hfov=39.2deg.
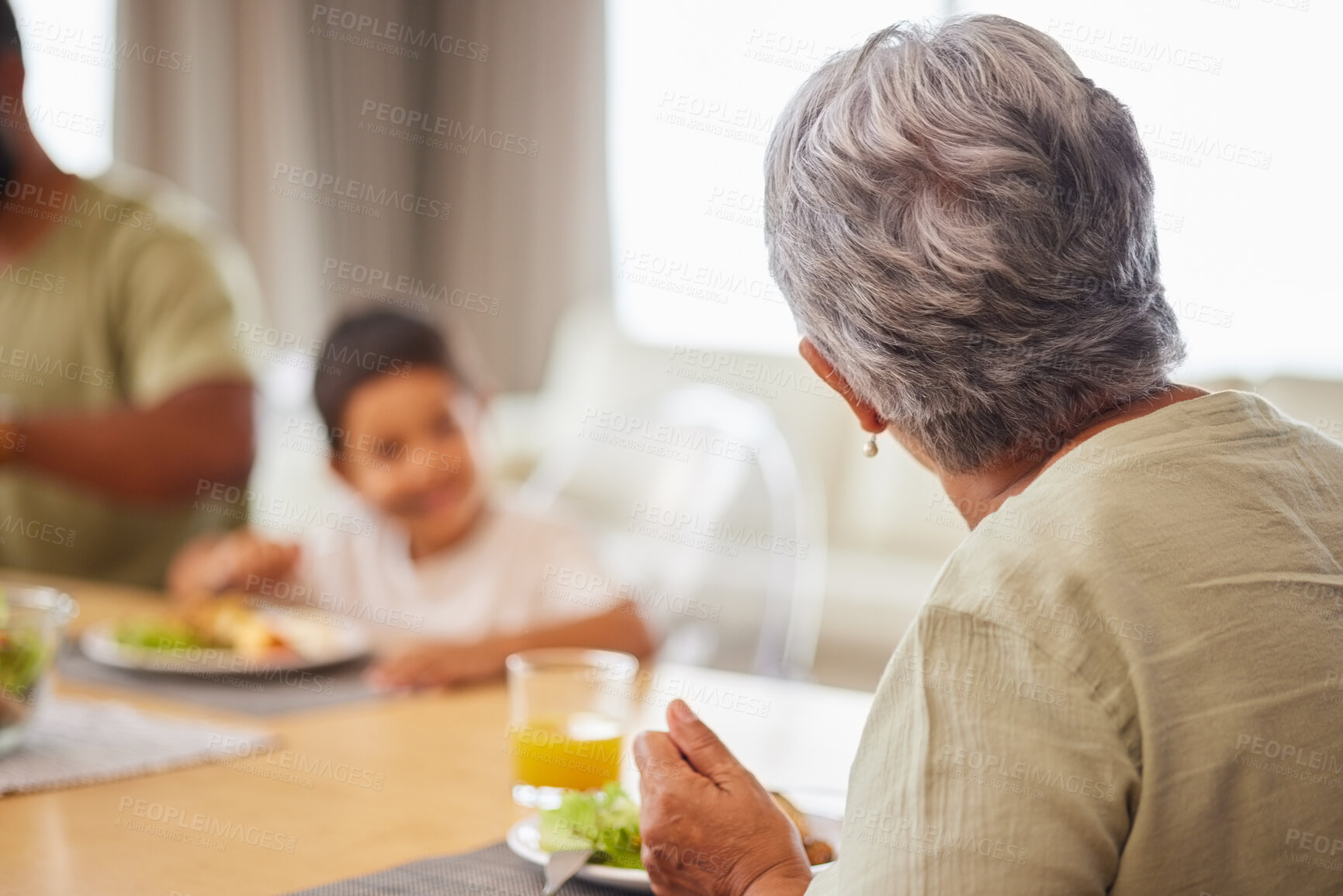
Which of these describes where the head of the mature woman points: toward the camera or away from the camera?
away from the camera

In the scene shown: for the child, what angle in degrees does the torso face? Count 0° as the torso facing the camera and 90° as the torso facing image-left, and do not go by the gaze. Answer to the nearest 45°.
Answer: approximately 0°

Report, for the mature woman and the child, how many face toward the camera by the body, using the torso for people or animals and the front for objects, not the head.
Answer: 1

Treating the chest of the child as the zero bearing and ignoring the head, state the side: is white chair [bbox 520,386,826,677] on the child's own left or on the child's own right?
on the child's own left

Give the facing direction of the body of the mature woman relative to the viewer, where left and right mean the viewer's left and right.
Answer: facing away from the viewer and to the left of the viewer
